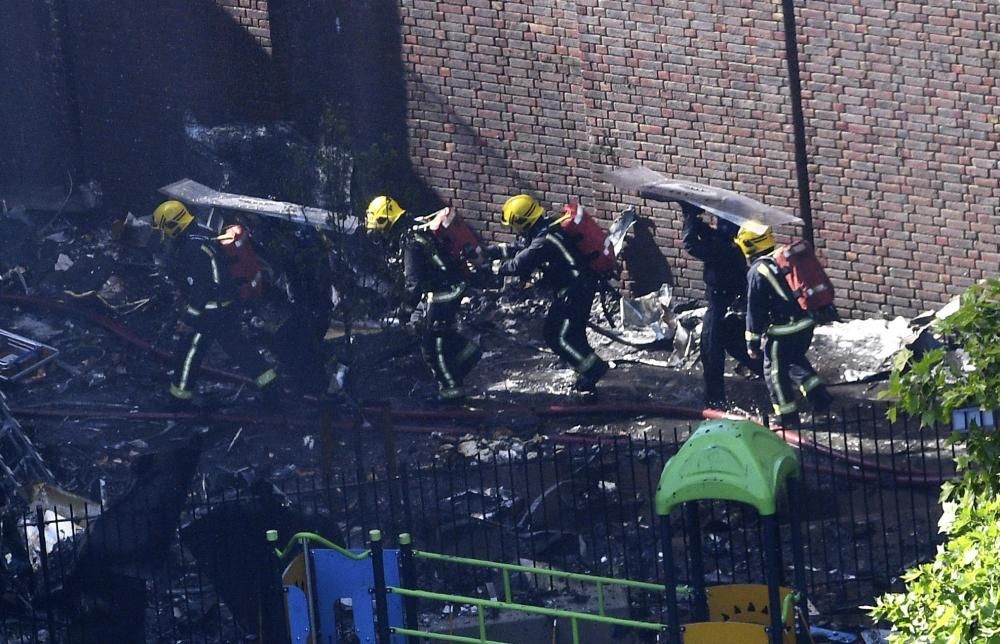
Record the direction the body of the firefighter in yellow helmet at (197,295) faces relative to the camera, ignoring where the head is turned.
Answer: to the viewer's left

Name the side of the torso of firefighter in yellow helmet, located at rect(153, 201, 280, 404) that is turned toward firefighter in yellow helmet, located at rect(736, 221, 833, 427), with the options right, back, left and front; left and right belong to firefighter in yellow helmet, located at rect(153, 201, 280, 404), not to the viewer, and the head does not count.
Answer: back

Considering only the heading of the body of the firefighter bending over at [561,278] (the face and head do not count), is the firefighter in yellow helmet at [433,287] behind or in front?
in front

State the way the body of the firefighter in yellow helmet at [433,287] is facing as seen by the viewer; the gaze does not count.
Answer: to the viewer's left

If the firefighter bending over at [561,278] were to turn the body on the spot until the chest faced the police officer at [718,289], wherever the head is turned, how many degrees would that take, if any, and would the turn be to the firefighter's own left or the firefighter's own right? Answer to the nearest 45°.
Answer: approximately 180°

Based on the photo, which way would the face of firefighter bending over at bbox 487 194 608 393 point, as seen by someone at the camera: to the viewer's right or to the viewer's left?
to the viewer's left

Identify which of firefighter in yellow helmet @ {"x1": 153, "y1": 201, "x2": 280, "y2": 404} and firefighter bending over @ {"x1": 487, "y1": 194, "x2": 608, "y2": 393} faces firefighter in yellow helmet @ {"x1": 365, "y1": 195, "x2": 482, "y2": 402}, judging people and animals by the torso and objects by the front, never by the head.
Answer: the firefighter bending over

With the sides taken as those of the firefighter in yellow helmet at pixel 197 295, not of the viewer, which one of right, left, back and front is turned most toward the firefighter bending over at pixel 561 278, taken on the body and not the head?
back

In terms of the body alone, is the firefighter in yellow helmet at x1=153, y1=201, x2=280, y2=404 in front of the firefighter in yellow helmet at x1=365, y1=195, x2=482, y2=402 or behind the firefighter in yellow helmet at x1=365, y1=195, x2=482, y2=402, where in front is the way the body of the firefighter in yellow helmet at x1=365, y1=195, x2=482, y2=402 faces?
in front

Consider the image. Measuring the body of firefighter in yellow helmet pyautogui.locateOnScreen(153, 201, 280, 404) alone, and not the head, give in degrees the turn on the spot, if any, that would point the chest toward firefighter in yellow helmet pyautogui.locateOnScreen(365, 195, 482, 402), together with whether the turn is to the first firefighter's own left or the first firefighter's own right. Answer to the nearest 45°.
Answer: approximately 180°

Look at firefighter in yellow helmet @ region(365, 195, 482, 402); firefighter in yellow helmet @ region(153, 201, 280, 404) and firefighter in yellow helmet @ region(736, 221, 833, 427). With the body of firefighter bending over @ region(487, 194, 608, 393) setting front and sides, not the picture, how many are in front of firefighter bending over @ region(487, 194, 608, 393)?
2

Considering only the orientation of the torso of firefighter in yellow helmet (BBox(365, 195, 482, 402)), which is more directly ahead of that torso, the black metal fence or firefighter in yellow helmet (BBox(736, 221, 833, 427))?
the black metal fence

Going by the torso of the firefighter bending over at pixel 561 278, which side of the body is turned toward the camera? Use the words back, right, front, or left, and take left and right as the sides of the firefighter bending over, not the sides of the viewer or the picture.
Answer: left

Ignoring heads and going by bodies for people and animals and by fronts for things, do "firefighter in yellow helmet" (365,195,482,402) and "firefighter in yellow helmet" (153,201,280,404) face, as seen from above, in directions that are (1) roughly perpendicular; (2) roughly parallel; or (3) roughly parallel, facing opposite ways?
roughly parallel

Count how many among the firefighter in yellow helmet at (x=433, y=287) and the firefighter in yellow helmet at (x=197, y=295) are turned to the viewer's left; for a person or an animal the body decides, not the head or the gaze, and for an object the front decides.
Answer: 2

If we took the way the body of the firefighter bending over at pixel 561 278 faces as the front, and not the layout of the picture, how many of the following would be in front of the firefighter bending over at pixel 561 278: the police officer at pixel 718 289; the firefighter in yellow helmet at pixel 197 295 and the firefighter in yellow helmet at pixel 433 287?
2

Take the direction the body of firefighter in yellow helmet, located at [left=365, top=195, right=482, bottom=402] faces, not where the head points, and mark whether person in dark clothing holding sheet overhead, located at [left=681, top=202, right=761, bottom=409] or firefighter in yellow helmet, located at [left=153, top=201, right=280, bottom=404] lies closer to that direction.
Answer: the firefighter in yellow helmet
